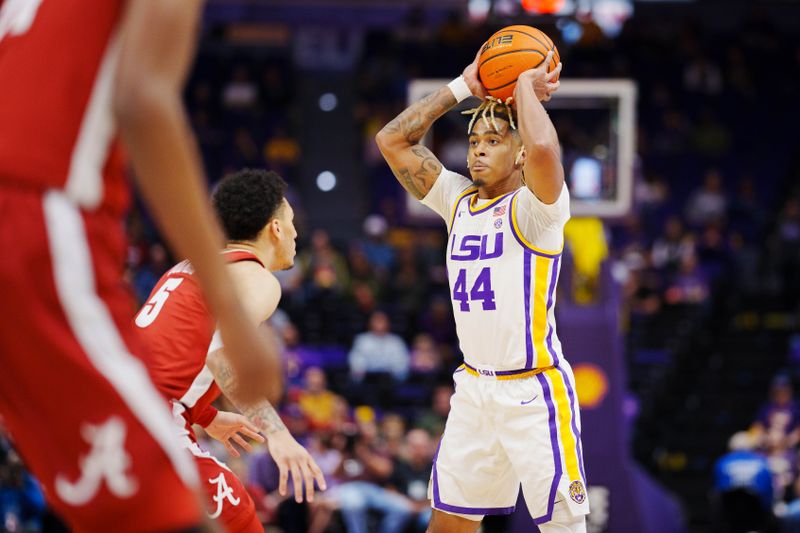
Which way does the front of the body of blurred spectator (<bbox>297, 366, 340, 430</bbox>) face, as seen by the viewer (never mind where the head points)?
toward the camera

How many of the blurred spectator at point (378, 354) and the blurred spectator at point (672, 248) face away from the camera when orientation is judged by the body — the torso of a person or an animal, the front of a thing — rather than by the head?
0

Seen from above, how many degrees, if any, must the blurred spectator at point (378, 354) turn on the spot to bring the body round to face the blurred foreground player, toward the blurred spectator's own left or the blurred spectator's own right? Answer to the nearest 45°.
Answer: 0° — they already face them

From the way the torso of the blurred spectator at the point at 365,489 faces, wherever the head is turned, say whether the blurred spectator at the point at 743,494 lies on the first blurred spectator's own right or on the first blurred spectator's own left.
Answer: on the first blurred spectator's own left

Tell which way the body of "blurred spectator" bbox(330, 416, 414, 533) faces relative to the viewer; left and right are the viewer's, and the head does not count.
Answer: facing the viewer

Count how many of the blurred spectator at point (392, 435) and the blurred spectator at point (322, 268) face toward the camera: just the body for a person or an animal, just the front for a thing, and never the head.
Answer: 2

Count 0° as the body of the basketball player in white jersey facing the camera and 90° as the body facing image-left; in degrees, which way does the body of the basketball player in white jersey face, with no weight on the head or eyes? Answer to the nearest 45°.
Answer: approximately 45°

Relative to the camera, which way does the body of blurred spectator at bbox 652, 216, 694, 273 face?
toward the camera

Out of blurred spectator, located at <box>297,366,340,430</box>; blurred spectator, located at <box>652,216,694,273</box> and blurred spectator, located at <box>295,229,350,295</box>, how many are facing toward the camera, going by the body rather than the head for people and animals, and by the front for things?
3

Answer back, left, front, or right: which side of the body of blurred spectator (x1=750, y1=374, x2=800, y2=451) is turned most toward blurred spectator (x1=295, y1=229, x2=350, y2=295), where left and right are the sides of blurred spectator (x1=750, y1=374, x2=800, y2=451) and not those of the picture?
right

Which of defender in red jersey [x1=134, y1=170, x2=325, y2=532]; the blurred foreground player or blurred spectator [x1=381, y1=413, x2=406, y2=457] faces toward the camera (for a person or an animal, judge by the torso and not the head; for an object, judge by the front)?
the blurred spectator

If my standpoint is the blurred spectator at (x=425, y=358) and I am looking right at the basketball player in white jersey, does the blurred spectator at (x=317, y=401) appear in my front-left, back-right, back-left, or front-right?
front-right

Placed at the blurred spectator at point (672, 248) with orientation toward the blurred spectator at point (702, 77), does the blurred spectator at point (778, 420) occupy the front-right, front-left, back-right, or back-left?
back-right
